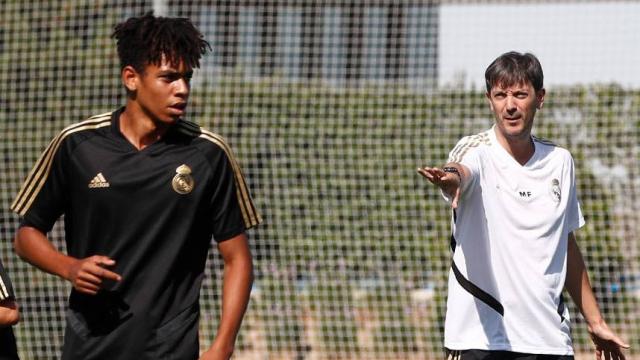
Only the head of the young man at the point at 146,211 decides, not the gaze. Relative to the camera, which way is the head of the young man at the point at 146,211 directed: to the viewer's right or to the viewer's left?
to the viewer's right

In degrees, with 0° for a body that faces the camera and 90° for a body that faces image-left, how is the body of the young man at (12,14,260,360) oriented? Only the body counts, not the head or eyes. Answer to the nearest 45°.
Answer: approximately 0°
